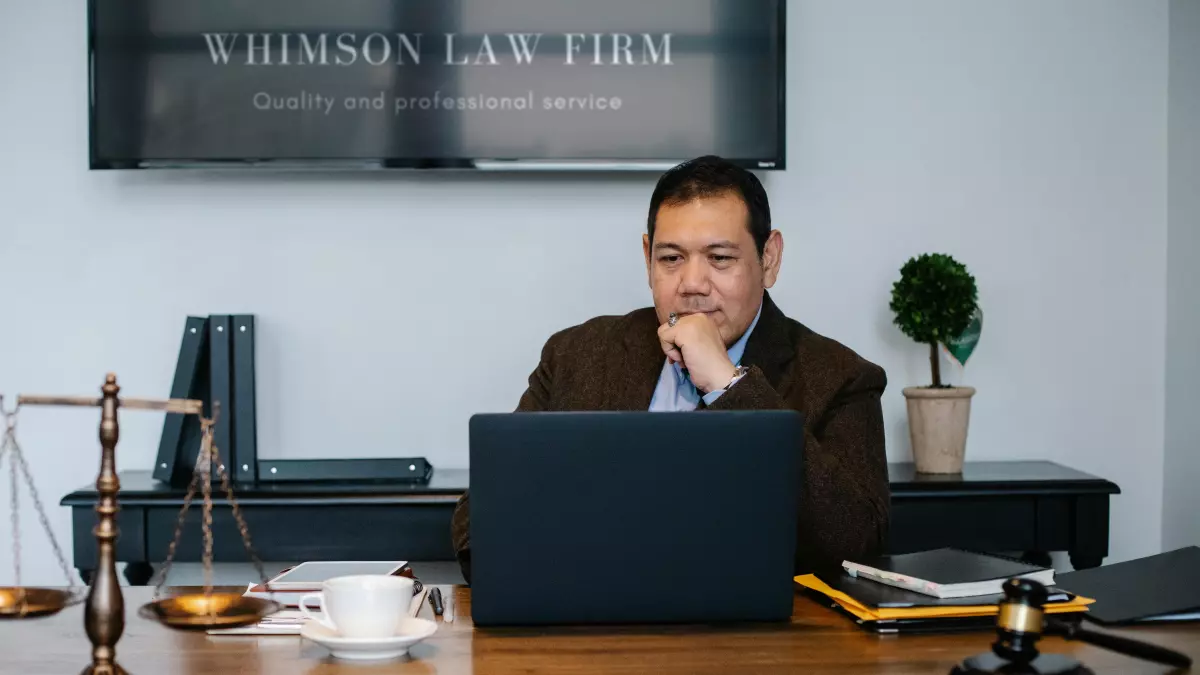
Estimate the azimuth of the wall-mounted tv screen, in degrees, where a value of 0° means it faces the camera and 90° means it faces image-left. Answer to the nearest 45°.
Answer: approximately 0°

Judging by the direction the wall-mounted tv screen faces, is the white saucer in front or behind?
in front

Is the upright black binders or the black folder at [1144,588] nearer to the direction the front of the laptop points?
the upright black binders

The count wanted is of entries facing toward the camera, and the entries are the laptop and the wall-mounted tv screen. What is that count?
1

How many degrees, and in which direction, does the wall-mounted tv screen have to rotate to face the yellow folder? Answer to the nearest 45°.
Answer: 0° — it already faces it

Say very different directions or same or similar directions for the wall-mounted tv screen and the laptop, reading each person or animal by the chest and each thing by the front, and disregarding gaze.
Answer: very different directions

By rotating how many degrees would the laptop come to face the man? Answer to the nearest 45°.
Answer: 0° — it already faces them

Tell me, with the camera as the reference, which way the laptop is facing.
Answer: facing away from the viewer

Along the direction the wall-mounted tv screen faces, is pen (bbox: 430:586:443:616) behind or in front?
in front
